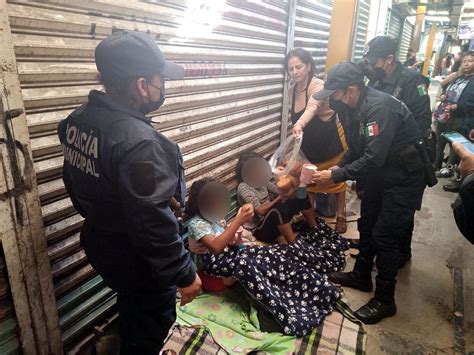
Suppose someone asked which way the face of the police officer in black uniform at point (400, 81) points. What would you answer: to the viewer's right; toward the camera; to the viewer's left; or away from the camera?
to the viewer's left

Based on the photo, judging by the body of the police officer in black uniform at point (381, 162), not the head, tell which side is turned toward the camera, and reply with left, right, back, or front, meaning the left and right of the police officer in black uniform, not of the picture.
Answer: left

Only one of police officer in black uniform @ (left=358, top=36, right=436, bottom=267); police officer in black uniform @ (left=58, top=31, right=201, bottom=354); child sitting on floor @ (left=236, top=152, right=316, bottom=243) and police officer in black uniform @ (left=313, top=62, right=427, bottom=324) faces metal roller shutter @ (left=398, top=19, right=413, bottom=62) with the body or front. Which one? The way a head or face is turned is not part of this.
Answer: police officer in black uniform @ (left=58, top=31, right=201, bottom=354)

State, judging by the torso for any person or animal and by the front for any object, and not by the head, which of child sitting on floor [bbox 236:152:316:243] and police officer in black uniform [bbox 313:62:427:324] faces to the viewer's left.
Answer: the police officer in black uniform

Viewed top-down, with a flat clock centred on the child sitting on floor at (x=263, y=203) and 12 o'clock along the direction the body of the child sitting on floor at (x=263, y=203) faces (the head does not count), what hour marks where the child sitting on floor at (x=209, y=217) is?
the child sitting on floor at (x=209, y=217) is roughly at 2 o'clock from the child sitting on floor at (x=263, y=203).

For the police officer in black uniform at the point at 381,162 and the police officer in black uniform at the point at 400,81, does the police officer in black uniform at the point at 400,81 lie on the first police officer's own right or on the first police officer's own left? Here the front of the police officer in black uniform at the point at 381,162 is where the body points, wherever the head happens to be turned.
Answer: on the first police officer's own right

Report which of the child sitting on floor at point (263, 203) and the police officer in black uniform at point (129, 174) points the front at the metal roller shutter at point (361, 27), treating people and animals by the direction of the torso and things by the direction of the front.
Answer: the police officer in black uniform

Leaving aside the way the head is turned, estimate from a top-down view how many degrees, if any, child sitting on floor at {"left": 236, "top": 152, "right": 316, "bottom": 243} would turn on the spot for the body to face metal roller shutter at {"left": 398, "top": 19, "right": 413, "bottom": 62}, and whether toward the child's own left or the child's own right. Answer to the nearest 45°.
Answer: approximately 135° to the child's own left

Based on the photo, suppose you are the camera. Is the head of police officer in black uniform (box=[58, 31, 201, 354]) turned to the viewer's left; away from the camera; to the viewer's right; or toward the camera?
to the viewer's right

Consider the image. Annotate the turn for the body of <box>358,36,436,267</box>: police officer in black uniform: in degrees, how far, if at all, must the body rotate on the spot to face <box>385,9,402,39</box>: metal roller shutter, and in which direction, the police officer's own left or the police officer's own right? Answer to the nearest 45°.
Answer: approximately 135° to the police officer's own right

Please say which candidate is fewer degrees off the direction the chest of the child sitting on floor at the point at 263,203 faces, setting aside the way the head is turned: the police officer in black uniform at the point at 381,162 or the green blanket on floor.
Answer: the police officer in black uniform

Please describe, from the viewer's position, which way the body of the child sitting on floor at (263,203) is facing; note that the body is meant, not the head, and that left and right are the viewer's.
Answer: facing the viewer and to the right of the viewer

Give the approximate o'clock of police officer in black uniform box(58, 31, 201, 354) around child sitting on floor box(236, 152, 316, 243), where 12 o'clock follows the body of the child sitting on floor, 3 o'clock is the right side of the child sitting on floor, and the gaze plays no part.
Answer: The police officer in black uniform is roughly at 2 o'clock from the child sitting on floor.

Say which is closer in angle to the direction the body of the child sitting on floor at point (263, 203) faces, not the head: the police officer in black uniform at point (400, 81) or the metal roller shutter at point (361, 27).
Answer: the police officer in black uniform

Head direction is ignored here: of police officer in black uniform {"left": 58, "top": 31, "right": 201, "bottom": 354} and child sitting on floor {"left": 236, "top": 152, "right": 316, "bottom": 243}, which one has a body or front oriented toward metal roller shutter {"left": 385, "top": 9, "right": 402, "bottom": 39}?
the police officer in black uniform

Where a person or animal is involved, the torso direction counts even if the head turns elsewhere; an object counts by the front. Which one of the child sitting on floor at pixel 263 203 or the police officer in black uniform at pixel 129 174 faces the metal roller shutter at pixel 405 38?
the police officer in black uniform

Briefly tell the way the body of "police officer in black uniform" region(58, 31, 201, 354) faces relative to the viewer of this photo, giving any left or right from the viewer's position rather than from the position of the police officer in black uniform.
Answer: facing away from the viewer and to the right of the viewer

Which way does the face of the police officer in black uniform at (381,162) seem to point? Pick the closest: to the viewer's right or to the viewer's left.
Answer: to the viewer's left

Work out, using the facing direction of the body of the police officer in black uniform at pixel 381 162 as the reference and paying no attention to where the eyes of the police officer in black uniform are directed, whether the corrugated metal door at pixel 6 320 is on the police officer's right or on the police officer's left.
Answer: on the police officer's left

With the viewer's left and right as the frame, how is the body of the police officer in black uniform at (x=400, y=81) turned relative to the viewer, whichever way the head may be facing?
facing the viewer and to the left of the viewer
